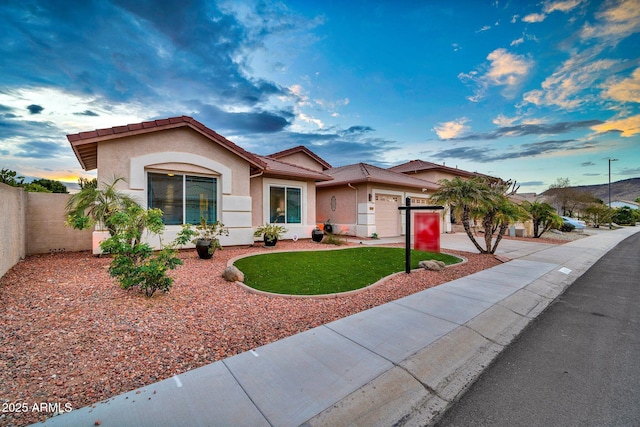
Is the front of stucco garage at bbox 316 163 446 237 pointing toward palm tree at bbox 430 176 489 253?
yes

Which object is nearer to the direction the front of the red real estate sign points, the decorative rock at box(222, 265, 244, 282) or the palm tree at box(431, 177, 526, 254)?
the decorative rock

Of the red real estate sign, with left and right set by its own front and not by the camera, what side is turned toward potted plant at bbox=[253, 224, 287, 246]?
right

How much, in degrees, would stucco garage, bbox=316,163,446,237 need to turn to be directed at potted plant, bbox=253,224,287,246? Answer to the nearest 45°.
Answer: approximately 90° to its right

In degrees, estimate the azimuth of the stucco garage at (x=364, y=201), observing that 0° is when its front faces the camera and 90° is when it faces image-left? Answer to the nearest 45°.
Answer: approximately 315°

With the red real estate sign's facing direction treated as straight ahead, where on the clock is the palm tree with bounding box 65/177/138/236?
The palm tree is roughly at 2 o'clock from the red real estate sign.
